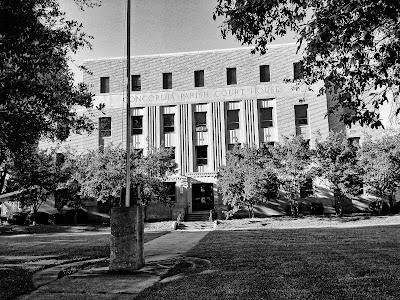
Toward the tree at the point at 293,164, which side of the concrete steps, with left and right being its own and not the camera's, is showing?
left

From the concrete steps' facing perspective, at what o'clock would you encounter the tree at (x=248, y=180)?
The tree is roughly at 9 o'clock from the concrete steps.

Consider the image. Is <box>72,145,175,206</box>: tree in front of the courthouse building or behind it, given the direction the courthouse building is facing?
in front

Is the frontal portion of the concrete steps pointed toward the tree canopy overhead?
yes

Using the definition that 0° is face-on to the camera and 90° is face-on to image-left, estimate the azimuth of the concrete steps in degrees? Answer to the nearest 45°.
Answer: approximately 0°

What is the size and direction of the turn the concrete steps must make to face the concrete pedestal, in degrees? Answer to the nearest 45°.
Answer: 0° — it already faces it

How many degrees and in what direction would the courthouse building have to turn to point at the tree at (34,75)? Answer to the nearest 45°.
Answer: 0° — it already faces it

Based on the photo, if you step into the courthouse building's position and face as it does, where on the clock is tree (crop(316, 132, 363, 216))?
The tree is roughly at 10 o'clock from the courthouse building.

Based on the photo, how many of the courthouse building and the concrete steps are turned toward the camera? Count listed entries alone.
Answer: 2

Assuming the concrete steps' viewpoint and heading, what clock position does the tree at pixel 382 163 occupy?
The tree is roughly at 9 o'clock from the concrete steps.

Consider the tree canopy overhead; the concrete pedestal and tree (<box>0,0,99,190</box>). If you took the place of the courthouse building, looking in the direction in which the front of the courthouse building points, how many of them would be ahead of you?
3

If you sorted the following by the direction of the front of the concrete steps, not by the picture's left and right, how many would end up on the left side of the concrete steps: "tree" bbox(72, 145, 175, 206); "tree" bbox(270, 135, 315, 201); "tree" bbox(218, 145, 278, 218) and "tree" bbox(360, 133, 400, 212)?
3

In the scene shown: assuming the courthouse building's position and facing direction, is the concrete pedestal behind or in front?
in front

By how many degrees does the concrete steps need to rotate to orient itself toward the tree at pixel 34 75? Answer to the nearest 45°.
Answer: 0° — it already faces it
